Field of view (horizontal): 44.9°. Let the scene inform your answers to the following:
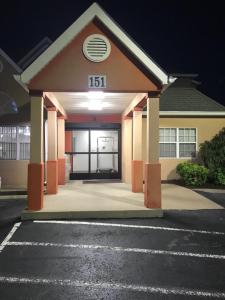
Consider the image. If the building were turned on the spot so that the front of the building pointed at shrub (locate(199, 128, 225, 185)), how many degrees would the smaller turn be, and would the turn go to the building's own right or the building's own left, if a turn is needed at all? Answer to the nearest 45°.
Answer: approximately 135° to the building's own left

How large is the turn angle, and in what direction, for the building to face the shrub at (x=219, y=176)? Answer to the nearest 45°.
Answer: approximately 135° to its left

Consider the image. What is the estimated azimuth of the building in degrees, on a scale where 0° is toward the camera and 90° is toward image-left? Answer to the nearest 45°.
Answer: approximately 0°
